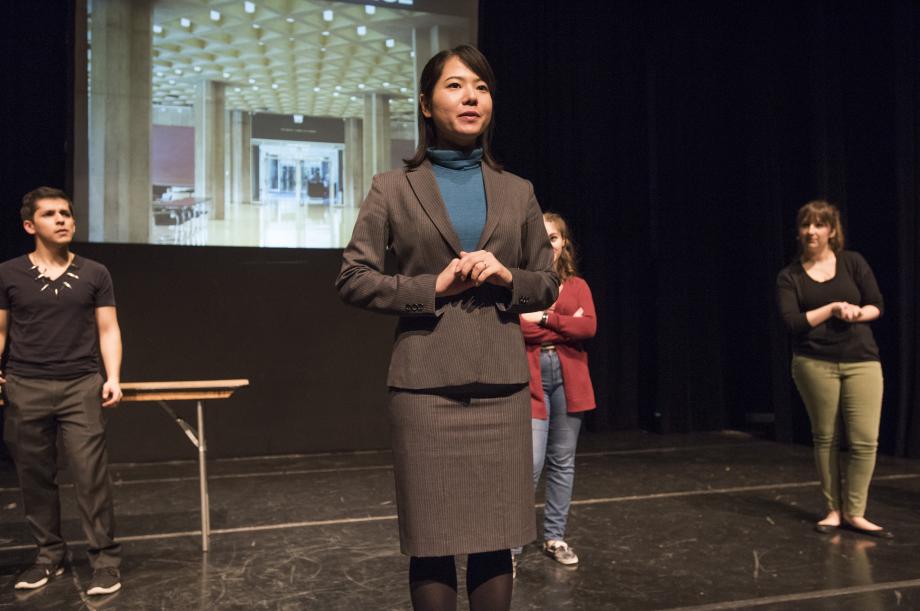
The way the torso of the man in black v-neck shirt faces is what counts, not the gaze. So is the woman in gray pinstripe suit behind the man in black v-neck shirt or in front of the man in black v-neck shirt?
in front

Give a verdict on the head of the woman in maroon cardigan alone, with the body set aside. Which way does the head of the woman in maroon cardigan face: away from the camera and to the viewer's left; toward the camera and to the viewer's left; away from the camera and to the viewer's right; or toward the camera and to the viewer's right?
toward the camera and to the viewer's left

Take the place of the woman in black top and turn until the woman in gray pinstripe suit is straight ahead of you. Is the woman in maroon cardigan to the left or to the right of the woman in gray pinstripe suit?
right

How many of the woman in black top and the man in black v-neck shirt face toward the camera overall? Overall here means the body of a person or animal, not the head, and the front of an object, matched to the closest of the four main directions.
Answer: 2

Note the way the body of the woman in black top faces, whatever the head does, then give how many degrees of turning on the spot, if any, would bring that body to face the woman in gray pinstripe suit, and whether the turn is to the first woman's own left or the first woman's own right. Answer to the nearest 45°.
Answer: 0° — they already face them

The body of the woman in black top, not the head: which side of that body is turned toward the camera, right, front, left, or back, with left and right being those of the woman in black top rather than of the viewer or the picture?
front

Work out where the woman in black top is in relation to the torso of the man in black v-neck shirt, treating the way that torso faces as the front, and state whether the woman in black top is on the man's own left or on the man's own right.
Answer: on the man's own left

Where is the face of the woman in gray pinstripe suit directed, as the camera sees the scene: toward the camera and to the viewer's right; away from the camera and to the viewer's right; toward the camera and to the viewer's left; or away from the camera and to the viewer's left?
toward the camera and to the viewer's right

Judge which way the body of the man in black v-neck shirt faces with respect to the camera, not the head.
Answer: toward the camera
